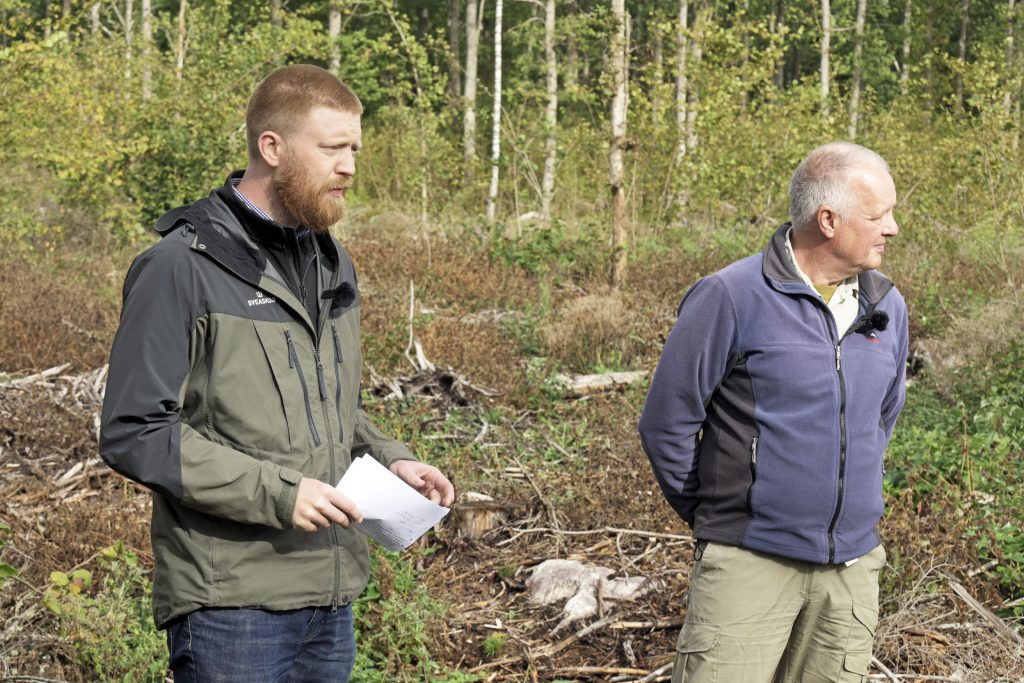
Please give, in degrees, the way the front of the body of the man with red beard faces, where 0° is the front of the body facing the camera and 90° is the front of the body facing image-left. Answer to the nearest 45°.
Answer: approximately 315°

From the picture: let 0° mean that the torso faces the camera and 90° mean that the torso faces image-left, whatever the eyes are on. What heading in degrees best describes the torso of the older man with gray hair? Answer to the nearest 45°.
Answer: approximately 315°

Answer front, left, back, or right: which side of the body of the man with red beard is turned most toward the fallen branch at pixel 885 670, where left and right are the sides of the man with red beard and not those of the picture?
left

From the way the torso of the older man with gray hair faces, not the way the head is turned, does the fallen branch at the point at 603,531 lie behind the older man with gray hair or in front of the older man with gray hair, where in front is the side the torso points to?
behind

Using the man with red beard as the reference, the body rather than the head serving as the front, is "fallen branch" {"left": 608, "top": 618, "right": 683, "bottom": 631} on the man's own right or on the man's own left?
on the man's own left

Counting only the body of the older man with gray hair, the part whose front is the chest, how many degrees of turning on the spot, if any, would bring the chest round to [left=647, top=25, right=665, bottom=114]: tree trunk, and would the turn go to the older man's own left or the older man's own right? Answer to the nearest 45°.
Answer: approximately 135° to the older man's own left

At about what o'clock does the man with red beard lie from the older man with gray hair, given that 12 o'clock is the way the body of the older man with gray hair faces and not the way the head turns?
The man with red beard is roughly at 3 o'clock from the older man with gray hair.
